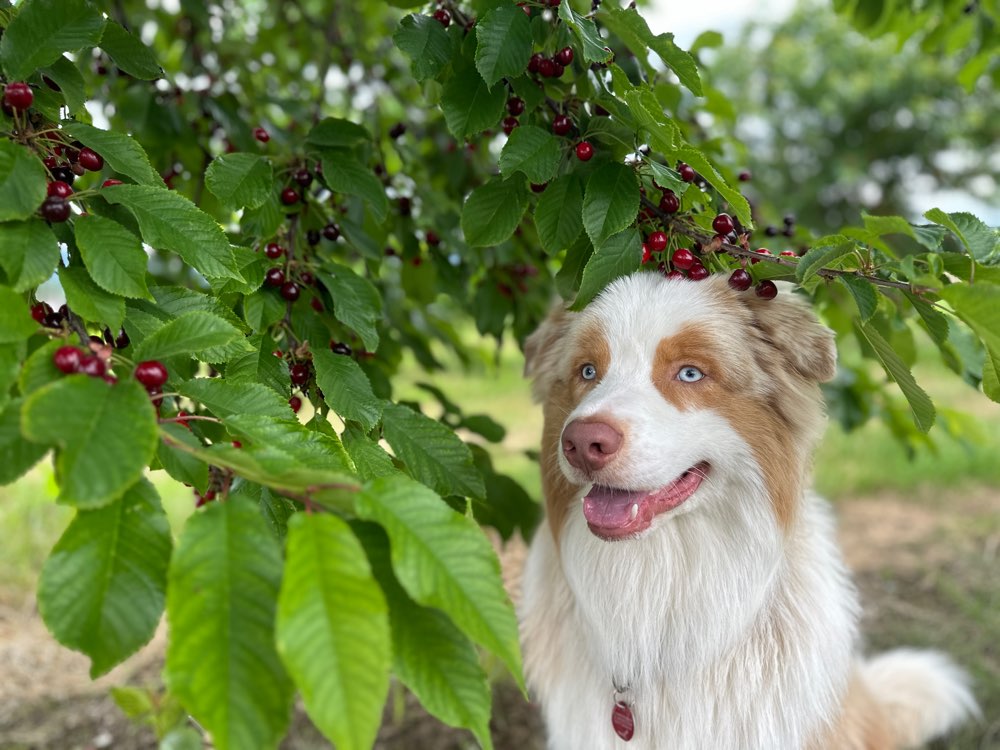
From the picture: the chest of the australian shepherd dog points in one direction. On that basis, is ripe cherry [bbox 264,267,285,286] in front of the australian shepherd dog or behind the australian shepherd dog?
in front

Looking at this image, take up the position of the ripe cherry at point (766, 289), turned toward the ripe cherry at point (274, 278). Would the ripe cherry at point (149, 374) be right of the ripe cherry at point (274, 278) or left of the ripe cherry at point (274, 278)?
left

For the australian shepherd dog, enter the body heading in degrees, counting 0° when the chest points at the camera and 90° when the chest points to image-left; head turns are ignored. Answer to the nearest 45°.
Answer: approximately 45°
